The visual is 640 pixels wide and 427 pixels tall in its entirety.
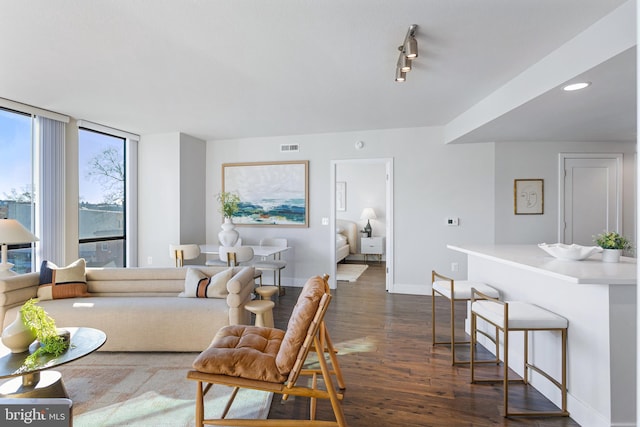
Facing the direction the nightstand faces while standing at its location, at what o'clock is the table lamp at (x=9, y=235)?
The table lamp is roughly at 1 o'clock from the nightstand.

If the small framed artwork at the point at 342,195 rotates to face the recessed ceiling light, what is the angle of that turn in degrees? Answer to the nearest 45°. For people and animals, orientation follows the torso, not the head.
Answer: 0° — it already faces it

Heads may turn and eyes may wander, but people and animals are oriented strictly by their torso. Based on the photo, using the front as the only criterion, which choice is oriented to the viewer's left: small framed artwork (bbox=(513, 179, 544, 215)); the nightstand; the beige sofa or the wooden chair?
the wooden chair

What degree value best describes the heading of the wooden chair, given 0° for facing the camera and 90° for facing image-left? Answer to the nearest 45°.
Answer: approximately 90°

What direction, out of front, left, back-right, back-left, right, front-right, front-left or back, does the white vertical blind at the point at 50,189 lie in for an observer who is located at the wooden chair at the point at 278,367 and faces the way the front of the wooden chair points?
front-right

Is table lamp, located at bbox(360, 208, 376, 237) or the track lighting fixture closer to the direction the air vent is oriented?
the track lighting fixture

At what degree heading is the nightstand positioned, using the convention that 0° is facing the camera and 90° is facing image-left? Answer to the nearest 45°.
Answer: approximately 0°

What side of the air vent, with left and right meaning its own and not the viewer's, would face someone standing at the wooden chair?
front

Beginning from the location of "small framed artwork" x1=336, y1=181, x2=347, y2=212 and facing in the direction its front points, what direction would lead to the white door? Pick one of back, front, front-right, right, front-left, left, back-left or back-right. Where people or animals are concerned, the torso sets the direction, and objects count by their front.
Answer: front-left

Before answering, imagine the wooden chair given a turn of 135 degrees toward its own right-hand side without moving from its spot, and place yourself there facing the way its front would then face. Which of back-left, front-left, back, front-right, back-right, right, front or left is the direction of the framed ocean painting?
front-left

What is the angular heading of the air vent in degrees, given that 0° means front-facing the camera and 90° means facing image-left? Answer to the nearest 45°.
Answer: approximately 0°

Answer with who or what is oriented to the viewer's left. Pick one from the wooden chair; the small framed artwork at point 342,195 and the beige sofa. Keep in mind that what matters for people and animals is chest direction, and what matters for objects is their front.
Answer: the wooden chair

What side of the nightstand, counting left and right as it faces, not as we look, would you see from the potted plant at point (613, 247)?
front
